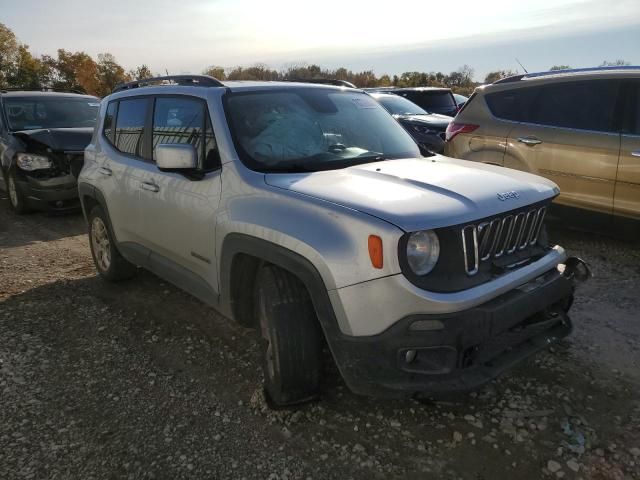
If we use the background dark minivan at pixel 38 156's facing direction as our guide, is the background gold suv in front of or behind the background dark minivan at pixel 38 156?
in front

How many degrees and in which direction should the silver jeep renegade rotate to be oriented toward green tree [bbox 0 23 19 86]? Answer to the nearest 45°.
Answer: approximately 180°

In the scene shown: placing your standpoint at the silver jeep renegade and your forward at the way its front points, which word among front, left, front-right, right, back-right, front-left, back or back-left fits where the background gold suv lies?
left

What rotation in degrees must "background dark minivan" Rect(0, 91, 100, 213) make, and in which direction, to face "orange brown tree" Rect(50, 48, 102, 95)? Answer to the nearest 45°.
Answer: approximately 135° to its left

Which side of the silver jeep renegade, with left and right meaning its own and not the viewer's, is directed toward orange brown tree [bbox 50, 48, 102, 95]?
back

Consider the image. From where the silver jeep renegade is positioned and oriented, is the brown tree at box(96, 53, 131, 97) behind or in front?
behind

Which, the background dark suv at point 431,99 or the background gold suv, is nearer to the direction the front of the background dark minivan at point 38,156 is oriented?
the background gold suv

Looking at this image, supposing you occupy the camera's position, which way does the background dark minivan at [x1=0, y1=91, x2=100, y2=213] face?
facing the viewer and to the right of the viewer

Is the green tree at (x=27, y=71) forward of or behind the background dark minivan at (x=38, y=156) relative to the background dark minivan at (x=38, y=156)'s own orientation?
behind

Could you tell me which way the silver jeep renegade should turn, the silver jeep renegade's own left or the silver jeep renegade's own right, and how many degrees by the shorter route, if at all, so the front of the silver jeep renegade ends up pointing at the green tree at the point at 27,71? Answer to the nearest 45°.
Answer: approximately 180°

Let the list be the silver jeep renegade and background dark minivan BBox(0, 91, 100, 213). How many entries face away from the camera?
0

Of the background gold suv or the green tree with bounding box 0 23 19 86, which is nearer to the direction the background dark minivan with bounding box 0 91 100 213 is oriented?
the background gold suv

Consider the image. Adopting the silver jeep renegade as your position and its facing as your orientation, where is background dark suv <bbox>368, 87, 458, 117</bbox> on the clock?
The background dark suv is roughly at 8 o'clock from the silver jeep renegade.
